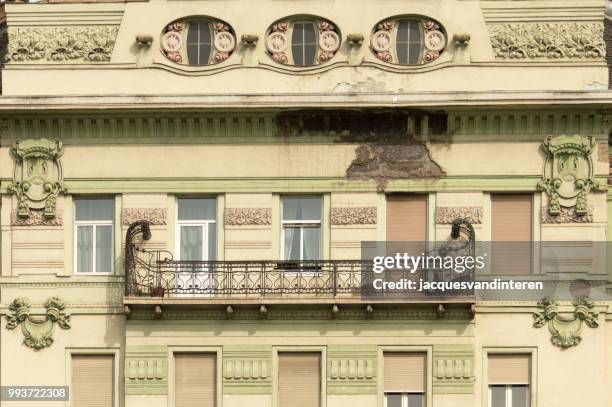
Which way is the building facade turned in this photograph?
toward the camera
